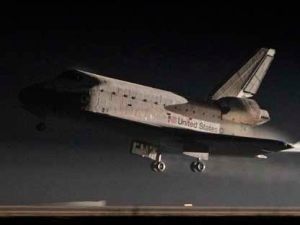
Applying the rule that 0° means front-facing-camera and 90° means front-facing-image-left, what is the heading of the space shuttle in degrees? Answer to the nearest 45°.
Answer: approximately 45°
